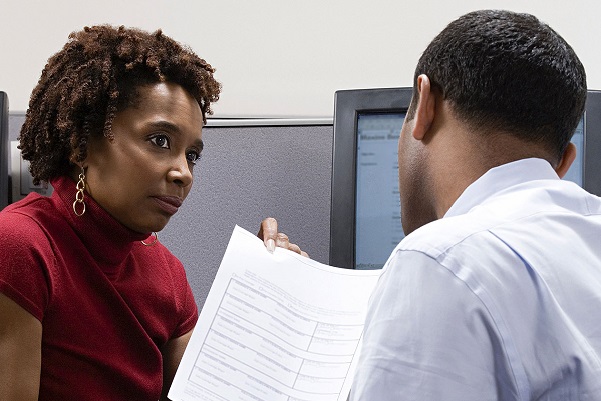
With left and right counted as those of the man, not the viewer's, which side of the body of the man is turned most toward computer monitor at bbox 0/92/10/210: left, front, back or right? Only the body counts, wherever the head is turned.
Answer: front

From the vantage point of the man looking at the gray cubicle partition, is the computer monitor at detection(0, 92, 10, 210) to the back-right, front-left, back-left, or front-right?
front-left

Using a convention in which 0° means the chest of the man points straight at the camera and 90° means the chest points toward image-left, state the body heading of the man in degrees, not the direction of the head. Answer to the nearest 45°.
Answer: approximately 135°

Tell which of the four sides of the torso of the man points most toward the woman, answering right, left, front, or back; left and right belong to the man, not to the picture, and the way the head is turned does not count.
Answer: front

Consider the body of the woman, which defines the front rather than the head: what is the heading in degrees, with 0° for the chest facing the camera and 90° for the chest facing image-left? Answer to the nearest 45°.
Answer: approximately 315°

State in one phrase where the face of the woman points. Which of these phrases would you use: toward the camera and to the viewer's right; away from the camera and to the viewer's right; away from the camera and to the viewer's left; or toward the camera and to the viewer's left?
toward the camera and to the viewer's right

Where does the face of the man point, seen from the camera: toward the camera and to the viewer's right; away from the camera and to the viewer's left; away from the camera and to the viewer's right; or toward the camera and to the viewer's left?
away from the camera and to the viewer's left
